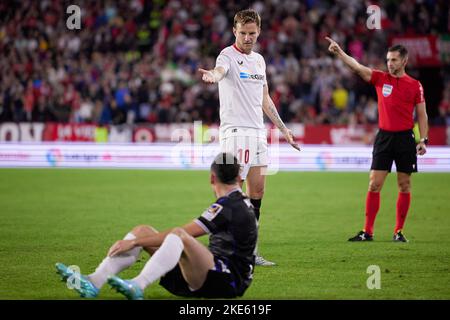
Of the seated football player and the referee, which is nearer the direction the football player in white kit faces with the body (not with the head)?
the seated football player

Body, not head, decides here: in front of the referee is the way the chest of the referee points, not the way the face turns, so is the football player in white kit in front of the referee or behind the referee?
in front

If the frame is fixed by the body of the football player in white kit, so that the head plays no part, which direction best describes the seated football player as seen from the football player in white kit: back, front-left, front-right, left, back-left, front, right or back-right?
front-right

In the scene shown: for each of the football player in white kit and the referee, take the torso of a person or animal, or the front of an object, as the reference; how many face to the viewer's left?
0

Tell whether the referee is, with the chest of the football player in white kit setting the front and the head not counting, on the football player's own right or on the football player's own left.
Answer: on the football player's own left

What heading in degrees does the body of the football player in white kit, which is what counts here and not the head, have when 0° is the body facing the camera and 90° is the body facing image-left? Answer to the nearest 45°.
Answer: approximately 315°

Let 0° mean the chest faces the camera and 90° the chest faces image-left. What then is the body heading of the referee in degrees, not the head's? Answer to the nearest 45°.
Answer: approximately 0°

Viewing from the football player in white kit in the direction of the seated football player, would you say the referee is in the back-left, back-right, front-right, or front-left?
back-left

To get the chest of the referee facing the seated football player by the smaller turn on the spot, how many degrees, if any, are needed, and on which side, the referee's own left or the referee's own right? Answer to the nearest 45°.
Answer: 0° — they already face them
